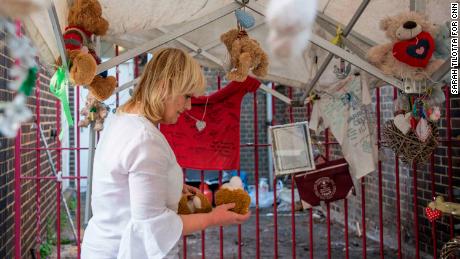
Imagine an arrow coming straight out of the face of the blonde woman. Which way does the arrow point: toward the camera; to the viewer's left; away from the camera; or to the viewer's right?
to the viewer's right

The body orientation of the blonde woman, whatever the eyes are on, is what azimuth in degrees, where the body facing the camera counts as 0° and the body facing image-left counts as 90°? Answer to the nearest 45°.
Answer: approximately 270°
